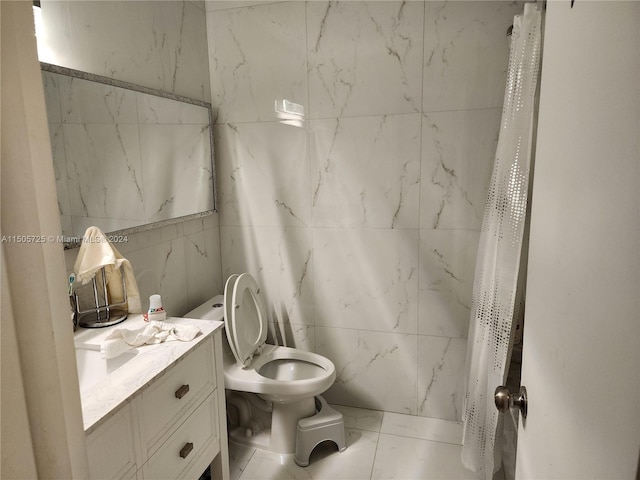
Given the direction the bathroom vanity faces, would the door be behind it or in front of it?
in front

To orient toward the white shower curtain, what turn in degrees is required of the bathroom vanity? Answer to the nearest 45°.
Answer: approximately 45° to its left

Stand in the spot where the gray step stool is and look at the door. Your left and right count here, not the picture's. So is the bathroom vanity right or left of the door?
right

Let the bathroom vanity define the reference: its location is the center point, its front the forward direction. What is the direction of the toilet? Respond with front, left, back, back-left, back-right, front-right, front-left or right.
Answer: left

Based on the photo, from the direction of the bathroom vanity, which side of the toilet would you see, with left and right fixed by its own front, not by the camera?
right

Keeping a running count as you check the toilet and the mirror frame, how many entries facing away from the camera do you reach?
0

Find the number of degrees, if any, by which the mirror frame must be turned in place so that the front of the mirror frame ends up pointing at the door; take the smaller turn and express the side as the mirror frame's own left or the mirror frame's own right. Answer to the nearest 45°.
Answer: approximately 45° to the mirror frame's own right

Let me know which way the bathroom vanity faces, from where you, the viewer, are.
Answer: facing the viewer and to the right of the viewer
